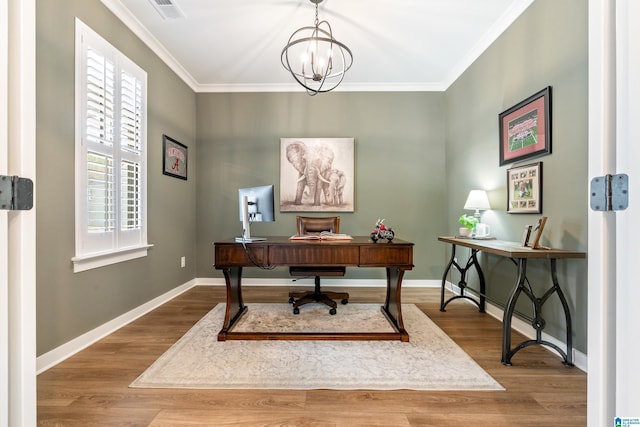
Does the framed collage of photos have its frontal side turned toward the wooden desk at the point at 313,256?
yes

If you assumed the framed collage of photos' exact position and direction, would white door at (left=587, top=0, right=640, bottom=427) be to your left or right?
on your left

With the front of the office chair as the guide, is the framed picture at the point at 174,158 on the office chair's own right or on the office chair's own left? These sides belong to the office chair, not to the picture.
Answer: on the office chair's own right

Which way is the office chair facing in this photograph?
toward the camera

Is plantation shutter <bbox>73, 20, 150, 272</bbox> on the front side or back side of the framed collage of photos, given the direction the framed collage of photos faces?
on the front side

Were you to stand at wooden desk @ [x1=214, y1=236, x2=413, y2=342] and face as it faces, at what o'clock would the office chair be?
The office chair is roughly at 12 o'clock from the wooden desk.

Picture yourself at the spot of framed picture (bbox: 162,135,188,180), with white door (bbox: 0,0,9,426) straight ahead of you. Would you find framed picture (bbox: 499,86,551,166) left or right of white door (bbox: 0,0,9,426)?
left

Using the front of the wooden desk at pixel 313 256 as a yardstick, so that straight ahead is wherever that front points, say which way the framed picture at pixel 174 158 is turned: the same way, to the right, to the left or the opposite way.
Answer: to the right

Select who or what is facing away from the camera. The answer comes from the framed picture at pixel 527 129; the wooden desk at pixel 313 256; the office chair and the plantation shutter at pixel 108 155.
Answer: the wooden desk

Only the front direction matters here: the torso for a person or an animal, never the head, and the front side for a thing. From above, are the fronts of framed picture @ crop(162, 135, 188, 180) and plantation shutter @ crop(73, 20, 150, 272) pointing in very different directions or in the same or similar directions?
same or similar directions

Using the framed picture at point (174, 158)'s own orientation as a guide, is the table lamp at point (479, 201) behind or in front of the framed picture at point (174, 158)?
in front

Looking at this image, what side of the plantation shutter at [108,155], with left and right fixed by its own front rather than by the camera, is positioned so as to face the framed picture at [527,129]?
front

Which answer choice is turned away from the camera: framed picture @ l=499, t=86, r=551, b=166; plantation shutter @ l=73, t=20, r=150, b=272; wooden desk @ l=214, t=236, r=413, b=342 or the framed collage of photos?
the wooden desk

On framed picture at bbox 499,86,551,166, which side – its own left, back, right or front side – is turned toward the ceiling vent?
front

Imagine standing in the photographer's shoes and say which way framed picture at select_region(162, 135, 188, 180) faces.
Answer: facing the viewer and to the right of the viewer

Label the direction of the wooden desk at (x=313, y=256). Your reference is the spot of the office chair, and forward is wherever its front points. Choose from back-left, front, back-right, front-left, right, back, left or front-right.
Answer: front

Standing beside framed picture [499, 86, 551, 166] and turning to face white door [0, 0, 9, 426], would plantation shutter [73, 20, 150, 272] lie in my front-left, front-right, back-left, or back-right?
front-right

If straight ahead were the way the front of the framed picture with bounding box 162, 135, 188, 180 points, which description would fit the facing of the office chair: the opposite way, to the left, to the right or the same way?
to the right

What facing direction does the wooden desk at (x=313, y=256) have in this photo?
away from the camera

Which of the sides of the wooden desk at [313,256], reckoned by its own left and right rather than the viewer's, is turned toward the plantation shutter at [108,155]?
left

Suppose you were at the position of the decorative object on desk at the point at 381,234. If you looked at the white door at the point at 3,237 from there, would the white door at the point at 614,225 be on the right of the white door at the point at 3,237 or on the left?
left

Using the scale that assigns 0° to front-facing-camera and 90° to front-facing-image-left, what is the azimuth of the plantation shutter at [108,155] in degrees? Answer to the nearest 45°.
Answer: approximately 315°

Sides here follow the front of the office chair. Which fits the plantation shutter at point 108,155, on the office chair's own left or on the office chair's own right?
on the office chair's own right

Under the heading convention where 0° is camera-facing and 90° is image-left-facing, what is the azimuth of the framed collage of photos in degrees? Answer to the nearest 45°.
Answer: approximately 45°

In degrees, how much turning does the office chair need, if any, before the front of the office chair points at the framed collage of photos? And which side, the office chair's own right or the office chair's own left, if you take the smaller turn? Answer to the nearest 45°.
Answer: approximately 90° to the office chair's own left
